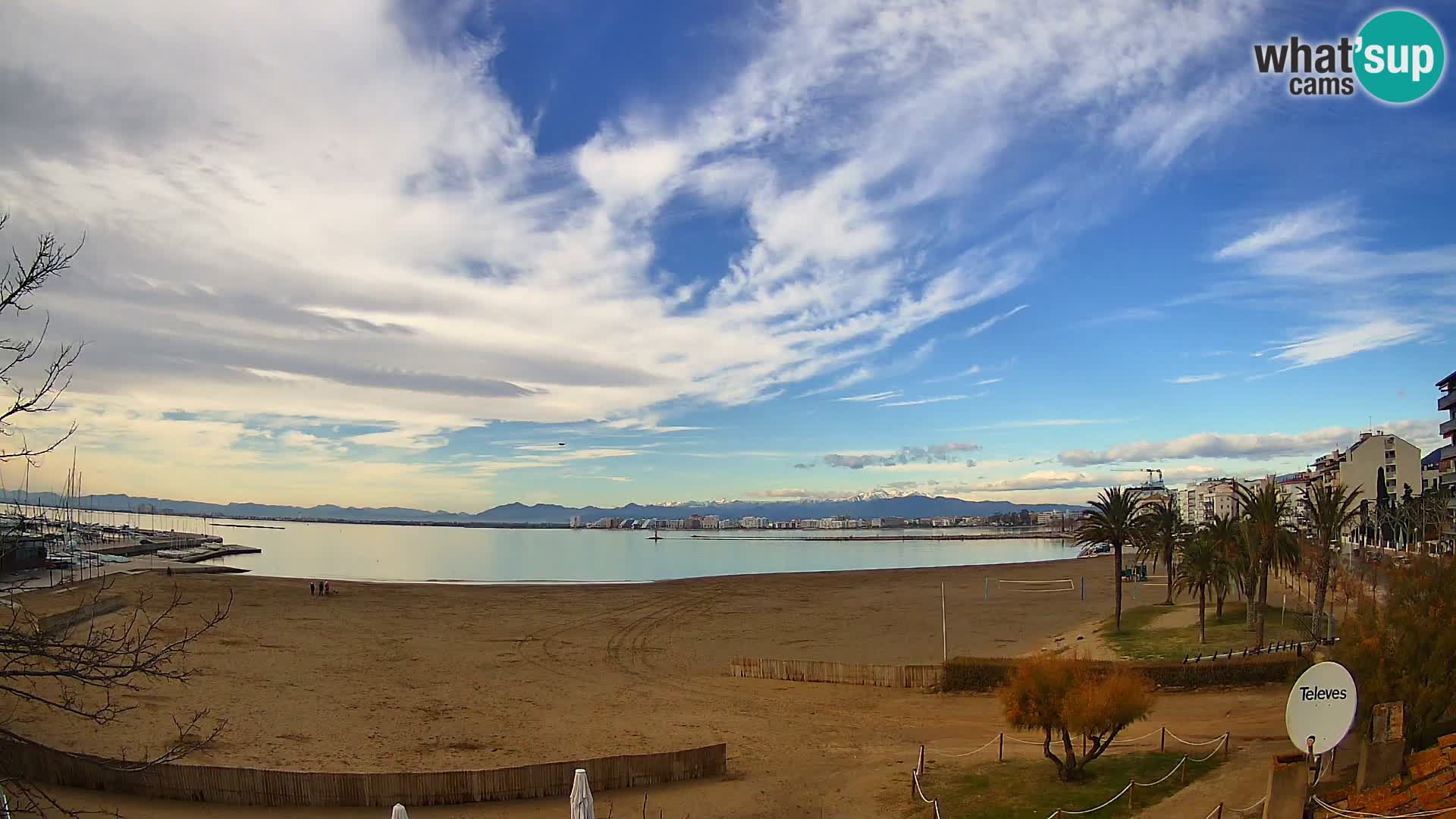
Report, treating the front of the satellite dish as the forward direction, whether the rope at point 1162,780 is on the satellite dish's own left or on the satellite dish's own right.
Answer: on the satellite dish's own right

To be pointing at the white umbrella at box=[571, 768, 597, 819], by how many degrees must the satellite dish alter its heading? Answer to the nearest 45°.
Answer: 0° — it already faces it

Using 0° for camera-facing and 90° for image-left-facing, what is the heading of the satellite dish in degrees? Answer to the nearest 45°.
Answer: approximately 45°

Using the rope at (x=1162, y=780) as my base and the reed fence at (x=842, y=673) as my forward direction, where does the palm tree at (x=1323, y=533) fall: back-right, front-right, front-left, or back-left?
front-right

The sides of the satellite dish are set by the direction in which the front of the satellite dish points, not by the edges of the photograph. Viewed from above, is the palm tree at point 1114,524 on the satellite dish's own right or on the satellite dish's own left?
on the satellite dish's own right

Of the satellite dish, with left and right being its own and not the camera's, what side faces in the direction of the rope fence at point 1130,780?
right

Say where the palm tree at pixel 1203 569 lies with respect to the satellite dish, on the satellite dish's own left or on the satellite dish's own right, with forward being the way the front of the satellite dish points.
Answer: on the satellite dish's own right
